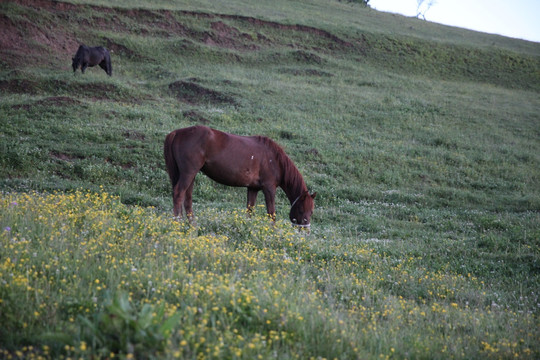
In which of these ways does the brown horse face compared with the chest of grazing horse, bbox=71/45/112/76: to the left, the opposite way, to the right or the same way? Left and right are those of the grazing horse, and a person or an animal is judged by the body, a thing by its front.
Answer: the opposite way

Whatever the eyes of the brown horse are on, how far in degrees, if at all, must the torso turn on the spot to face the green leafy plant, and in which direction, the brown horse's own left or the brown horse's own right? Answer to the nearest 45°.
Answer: approximately 90° to the brown horse's own right

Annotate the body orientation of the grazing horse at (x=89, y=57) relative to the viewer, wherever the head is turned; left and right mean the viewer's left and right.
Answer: facing to the left of the viewer

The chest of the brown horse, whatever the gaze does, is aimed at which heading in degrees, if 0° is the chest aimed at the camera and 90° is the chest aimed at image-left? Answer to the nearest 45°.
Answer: approximately 270°

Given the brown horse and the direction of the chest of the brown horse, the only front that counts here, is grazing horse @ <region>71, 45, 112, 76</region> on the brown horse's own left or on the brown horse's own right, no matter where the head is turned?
on the brown horse's own left

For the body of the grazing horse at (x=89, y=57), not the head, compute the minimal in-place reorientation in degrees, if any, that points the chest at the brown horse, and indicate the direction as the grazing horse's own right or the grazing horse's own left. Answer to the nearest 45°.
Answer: approximately 90° to the grazing horse's own left

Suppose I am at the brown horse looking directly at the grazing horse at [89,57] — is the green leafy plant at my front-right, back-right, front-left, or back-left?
back-left

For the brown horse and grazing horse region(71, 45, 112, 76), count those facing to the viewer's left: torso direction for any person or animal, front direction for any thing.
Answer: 1
